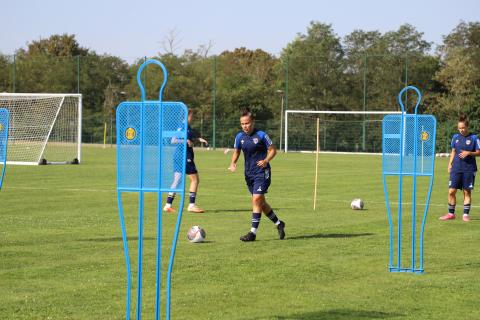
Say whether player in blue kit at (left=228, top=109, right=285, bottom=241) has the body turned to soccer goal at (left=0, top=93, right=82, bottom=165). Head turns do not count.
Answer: no

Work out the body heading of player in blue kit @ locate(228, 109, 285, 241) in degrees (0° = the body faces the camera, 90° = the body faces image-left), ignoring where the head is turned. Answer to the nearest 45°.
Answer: approximately 45°

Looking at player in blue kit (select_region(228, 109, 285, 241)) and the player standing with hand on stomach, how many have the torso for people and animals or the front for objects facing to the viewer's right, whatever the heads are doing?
0

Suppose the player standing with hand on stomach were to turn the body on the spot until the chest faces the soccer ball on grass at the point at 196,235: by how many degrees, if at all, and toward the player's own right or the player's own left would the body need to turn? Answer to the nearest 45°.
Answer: approximately 45° to the player's own right

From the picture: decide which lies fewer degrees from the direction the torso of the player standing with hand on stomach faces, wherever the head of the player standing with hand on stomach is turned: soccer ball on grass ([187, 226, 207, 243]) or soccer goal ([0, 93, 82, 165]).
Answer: the soccer ball on grass

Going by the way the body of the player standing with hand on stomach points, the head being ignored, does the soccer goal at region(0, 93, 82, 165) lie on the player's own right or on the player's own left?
on the player's own right

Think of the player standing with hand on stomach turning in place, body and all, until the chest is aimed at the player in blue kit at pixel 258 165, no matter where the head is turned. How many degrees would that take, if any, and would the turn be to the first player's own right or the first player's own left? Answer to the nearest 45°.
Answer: approximately 45° to the first player's own right

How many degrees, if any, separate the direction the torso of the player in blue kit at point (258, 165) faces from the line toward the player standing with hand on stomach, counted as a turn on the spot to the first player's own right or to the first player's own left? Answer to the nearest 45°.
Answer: approximately 180°

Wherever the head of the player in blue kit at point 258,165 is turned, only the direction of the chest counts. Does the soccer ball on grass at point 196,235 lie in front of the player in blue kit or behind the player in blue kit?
in front

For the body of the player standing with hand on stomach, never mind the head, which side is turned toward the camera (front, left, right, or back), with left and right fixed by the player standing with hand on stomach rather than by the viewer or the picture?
front

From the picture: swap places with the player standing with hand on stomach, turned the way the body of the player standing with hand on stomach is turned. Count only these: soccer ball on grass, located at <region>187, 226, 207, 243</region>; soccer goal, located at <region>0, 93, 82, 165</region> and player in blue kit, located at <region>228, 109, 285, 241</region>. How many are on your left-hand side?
0
